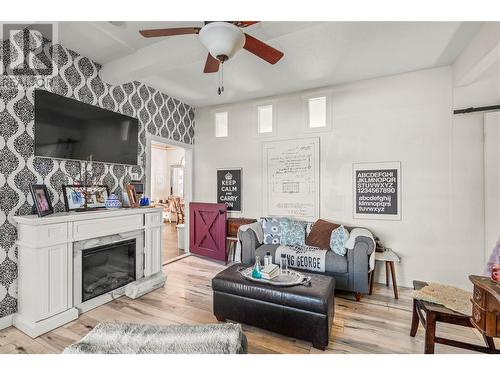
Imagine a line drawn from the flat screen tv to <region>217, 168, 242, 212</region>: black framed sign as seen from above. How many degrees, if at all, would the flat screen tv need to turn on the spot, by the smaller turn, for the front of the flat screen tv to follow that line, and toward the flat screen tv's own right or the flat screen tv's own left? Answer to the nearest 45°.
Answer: approximately 45° to the flat screen tv's own left

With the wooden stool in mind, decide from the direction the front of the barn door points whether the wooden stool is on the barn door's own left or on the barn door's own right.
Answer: on the barn door's own left

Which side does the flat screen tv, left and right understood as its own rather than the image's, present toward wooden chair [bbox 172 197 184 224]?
left

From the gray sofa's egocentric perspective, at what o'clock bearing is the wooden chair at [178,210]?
The wooden chair is roughly at 3 o'clock from the gray sofa.

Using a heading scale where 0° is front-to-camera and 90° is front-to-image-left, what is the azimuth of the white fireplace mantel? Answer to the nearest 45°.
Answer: approximately 315°

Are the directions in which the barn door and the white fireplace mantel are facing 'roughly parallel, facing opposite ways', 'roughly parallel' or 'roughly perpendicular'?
roughly perpendicular

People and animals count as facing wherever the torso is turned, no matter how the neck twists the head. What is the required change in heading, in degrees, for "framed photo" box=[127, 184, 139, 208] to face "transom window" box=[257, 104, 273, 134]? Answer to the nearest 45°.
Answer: approximately 45° to its left

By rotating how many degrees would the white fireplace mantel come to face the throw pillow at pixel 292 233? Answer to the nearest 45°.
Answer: approximately 45° to its left

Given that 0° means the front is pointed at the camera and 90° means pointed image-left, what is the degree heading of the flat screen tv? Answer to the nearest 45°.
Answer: approximately 315°
